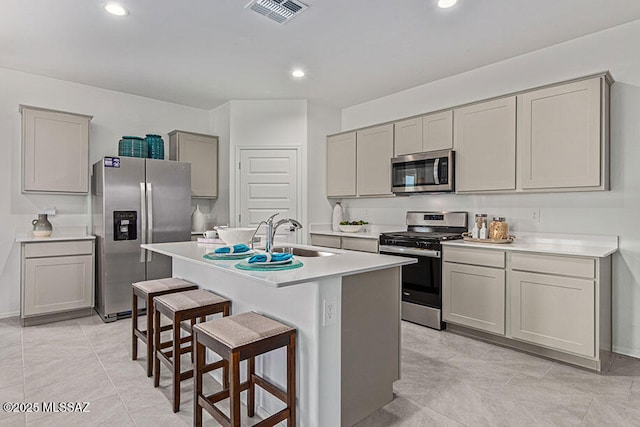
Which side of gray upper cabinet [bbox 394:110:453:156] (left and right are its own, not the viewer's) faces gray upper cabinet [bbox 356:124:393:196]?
right

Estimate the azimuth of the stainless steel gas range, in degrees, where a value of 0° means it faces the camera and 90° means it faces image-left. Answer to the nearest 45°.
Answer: approximately 45°

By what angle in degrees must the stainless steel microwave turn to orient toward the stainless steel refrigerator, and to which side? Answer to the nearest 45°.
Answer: approximately 45° to its right

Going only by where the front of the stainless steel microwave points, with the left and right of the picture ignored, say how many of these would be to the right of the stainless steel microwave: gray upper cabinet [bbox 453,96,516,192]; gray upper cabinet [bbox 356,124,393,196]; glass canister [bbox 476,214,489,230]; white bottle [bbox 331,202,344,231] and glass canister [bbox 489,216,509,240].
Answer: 2

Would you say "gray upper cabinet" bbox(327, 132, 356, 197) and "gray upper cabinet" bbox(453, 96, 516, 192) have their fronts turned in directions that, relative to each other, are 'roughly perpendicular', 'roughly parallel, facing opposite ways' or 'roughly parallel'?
roughly parallel

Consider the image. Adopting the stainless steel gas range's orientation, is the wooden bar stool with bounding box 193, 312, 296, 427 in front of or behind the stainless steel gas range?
in front

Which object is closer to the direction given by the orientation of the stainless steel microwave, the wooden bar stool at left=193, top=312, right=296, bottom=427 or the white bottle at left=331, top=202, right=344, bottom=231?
the wooden bar stool

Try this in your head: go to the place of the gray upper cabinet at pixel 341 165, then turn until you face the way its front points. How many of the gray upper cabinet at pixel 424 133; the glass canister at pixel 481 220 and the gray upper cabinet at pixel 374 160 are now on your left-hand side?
3

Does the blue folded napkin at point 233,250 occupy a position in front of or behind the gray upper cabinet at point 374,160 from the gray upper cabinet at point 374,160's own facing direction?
in front

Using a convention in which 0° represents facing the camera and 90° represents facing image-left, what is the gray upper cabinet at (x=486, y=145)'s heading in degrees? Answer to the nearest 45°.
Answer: approximately 45°

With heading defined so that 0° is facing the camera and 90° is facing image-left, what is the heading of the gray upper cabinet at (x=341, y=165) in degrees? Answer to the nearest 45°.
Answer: approximately 45°

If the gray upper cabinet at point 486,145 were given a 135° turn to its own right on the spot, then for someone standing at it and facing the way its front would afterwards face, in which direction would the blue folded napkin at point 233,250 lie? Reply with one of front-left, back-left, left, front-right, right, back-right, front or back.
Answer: back-left

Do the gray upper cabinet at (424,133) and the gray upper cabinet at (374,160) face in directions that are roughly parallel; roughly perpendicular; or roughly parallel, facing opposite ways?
roughly parallel
